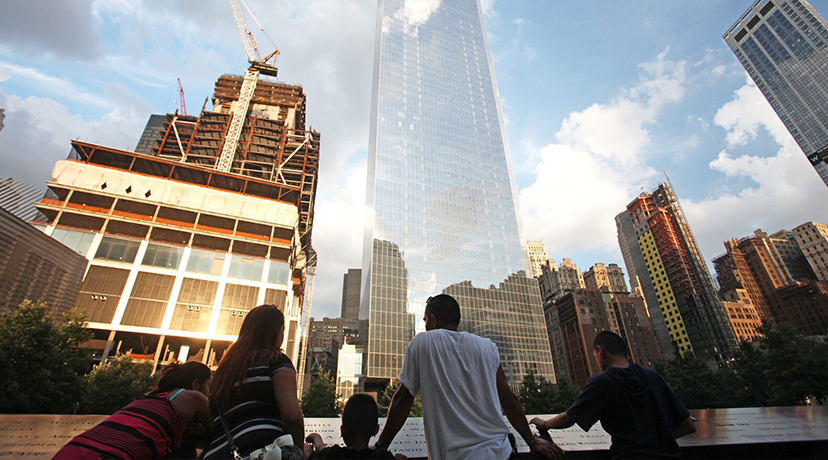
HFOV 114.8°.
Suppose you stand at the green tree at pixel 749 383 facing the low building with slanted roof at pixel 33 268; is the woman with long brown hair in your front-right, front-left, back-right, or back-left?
front-left

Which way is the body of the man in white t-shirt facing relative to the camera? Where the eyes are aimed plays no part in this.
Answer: away from the camera

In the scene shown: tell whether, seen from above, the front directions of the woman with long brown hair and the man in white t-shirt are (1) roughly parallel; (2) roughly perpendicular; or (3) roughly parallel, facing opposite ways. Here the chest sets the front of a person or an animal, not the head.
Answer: roughly parallel

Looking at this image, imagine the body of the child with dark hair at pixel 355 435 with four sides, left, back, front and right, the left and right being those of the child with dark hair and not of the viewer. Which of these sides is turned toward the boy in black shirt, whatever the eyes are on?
right

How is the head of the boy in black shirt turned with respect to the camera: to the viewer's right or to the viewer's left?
to the viewer's left

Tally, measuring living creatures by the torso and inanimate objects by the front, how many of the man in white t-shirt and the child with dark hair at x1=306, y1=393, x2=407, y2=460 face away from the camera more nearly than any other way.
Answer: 2

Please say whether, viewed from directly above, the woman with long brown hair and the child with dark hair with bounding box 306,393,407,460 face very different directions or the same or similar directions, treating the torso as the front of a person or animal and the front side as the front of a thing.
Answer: same or similar directions

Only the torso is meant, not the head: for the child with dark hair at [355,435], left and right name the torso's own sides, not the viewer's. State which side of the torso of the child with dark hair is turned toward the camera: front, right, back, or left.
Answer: back

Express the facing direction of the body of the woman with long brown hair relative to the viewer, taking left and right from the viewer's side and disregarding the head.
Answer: facing away from the viewer and to the right of the viewer

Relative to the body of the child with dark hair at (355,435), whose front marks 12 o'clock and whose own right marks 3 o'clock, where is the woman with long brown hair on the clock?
The woman with long brown hair is roughly at 9 o'clock from the child with dark hair.

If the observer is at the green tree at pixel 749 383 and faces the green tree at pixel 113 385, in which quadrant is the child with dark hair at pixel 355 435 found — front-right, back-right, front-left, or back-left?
front-left

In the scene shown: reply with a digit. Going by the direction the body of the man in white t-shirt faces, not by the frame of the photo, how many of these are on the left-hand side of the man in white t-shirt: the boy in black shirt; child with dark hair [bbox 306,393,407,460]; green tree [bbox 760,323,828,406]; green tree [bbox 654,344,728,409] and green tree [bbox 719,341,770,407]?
1

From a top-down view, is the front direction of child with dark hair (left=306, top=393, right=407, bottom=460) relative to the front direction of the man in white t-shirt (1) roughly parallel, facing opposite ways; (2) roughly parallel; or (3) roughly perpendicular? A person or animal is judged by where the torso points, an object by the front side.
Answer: roughly parallel

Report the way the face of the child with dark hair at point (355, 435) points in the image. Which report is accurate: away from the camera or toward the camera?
away from the camera

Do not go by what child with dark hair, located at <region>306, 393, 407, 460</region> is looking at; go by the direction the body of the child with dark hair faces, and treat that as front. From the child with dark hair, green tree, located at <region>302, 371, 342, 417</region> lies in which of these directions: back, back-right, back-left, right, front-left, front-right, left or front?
front

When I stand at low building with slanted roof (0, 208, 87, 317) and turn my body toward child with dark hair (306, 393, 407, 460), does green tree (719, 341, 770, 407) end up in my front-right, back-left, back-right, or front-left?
front-left

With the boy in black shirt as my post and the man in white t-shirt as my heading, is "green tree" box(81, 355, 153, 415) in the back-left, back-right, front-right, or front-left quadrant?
front-right

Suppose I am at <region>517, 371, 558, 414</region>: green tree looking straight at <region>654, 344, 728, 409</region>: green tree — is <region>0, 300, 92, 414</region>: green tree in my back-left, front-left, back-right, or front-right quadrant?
back-right
